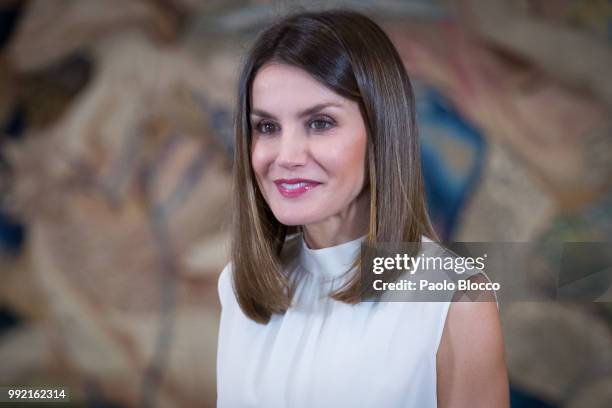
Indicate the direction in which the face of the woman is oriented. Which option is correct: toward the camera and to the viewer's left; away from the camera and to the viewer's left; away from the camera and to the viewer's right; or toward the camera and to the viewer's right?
toward the camera and to the viewer's left

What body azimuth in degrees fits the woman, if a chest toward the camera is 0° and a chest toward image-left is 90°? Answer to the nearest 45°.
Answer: approximately 45°
